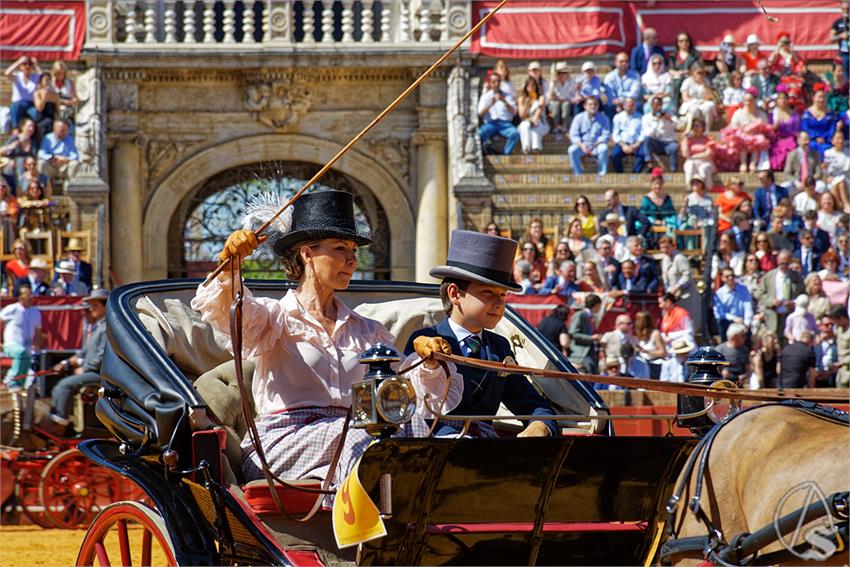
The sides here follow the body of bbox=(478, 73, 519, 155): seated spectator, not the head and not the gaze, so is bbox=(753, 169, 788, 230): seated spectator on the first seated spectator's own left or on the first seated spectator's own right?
on the first seated spectator's own left

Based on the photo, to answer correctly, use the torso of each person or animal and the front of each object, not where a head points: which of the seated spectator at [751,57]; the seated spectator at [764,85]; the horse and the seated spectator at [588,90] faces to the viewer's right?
the horse

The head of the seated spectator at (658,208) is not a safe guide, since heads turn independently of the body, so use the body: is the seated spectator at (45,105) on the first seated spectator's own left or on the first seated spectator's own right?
on the first seated spectator's own right

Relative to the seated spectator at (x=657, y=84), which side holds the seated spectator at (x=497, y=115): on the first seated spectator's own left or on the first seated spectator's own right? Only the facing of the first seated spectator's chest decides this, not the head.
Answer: on the first seated spectator's own right

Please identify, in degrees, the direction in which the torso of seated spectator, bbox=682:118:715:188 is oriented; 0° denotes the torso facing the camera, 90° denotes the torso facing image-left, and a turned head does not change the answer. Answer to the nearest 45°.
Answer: approximately 0°

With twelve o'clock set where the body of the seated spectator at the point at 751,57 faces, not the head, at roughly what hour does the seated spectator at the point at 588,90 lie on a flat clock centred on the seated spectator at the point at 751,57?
the seated spectator at the point at 588,90 is roughly at 2 o'clock from the seated spectator at the point at 751,57.

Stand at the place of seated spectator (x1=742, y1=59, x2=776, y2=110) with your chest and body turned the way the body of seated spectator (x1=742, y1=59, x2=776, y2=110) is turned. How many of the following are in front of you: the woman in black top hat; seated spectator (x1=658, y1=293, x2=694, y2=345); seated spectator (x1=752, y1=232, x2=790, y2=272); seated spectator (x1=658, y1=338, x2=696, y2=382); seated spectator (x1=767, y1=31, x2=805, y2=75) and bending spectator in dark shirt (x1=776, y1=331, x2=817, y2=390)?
5

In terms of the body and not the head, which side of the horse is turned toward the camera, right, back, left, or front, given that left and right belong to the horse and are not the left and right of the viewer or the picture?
right
